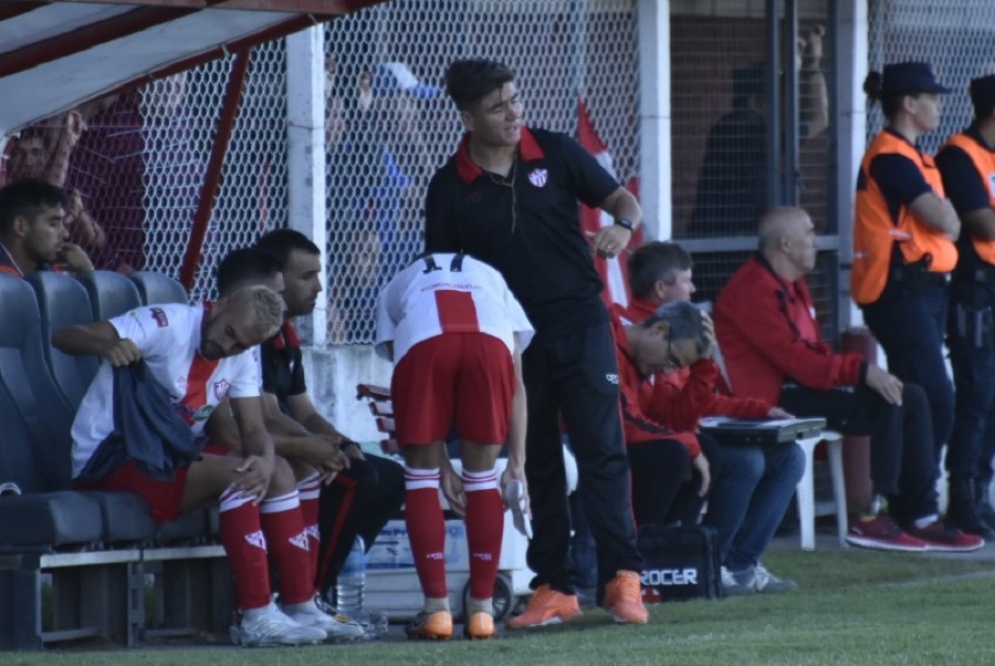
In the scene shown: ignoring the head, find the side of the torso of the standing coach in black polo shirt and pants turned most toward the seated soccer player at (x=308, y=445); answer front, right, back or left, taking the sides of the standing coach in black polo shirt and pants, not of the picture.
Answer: right

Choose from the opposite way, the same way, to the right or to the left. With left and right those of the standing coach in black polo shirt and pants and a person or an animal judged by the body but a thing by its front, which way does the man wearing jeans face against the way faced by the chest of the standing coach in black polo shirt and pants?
to the left

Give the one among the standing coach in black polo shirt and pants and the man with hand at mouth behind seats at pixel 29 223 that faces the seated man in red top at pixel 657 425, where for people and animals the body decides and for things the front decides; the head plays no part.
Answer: the man with hand at mouth behind seats

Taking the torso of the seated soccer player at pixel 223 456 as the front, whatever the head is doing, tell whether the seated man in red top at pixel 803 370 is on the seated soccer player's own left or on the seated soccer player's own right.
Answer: on the seated soccer player's own left

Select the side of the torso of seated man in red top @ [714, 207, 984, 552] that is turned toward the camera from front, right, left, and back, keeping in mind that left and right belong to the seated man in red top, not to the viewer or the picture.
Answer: right

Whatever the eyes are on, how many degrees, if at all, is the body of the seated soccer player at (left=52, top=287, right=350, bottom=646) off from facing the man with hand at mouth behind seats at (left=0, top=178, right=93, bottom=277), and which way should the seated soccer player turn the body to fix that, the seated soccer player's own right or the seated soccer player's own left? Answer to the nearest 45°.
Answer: approximately 180°

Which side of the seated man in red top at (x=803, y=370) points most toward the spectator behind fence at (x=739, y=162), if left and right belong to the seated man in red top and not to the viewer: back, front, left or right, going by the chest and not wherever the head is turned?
left
